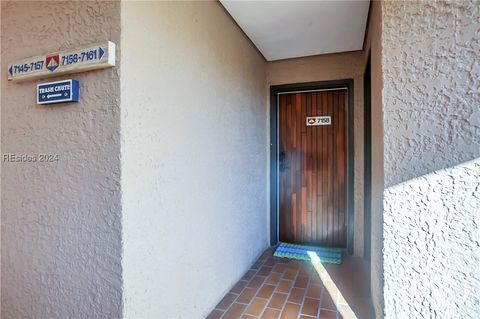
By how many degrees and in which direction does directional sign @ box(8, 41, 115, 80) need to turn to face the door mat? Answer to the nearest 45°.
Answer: approximately 135° to its left

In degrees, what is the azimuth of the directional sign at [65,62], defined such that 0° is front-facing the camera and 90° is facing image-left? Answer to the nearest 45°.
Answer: approximately 45°

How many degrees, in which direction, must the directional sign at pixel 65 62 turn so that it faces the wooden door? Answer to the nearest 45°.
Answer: approximately 135° to its left

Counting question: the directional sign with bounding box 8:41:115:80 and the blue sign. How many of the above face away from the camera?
0

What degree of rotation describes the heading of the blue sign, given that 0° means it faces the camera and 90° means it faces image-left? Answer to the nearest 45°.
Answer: approximately 45°

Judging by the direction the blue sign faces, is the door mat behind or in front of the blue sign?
behind
